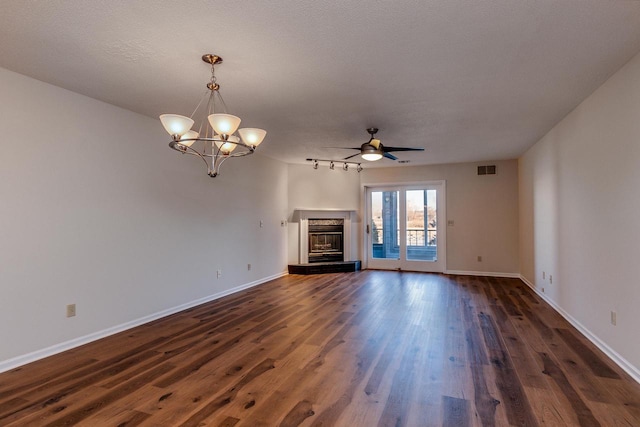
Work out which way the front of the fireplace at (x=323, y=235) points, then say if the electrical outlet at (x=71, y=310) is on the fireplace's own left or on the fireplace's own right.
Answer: on the fireplace's own right

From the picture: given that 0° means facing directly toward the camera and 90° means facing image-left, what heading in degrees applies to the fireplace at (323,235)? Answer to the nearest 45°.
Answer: approximately 315°

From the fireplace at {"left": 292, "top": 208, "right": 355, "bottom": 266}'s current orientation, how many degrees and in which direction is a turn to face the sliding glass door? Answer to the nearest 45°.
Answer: approximately 45° to its left
